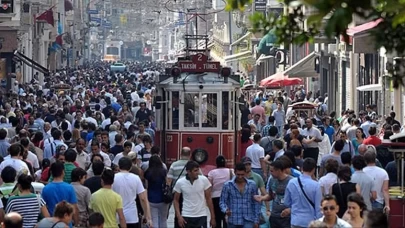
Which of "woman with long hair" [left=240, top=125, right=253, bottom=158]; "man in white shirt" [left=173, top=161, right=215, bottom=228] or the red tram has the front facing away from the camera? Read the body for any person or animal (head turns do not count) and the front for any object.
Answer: the woman with long hair

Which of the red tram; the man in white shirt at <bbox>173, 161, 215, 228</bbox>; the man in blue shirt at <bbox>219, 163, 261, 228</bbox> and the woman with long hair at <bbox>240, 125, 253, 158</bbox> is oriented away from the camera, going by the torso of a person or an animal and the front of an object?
the woman with long hair

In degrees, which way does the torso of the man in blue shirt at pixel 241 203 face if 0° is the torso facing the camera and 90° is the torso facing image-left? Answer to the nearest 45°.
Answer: approximately 0°

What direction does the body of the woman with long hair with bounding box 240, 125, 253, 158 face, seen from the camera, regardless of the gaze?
away from the camera

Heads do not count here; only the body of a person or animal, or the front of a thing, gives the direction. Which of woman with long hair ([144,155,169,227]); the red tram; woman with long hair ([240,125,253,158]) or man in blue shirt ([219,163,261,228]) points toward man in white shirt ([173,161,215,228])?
the red tram

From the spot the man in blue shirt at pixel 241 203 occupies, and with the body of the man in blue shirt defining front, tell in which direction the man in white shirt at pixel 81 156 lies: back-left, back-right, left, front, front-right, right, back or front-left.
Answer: back-right

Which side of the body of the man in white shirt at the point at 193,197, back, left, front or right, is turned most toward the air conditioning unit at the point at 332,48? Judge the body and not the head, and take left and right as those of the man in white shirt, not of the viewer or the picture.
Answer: back

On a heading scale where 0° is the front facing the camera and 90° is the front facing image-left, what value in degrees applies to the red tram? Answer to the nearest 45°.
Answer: approximately 0°
